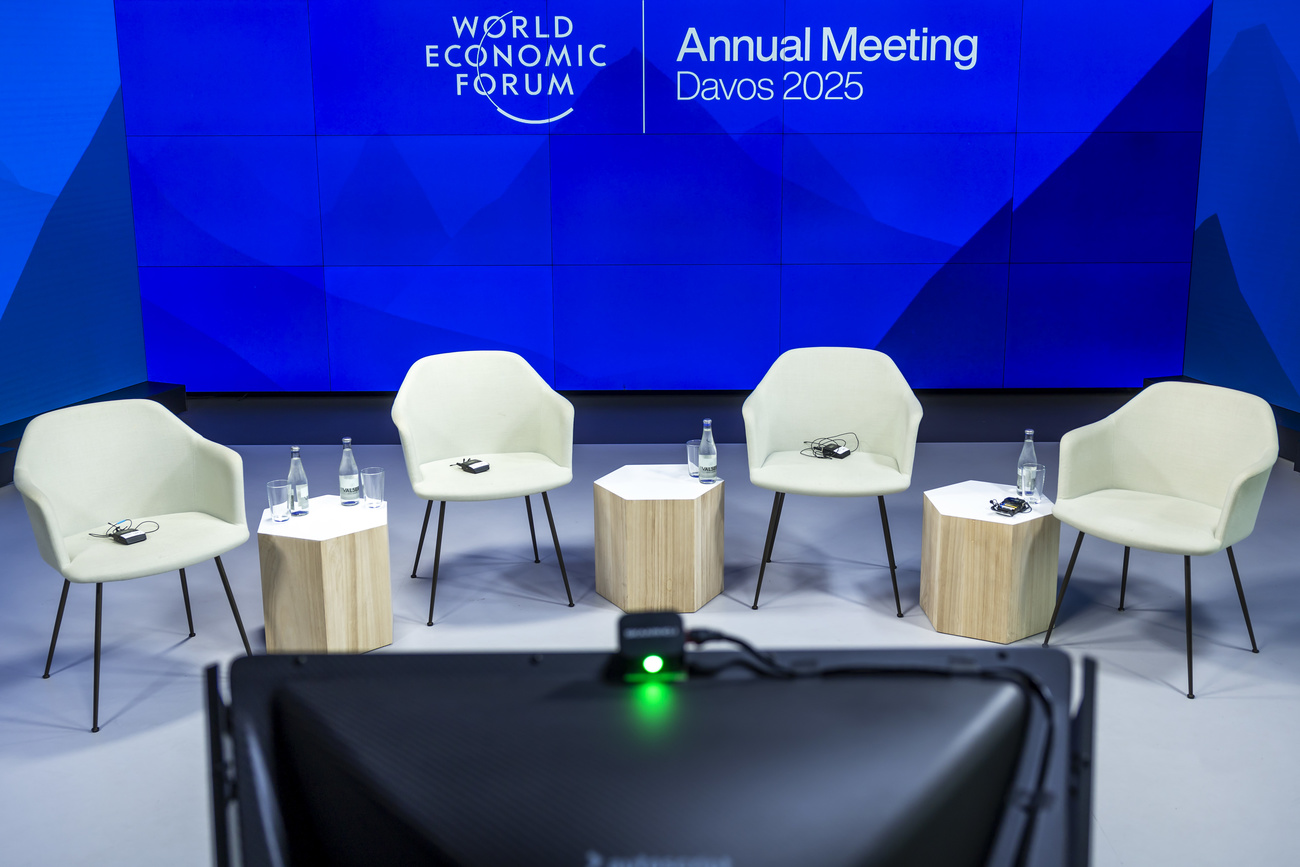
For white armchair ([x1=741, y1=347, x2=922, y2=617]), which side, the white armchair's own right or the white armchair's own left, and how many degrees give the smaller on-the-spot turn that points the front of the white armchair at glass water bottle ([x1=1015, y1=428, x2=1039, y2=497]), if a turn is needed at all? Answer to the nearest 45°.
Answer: approximately 45° to the white armchair's own left

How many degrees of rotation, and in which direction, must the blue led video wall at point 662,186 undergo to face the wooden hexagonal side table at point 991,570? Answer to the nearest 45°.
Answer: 0° — it already faces it

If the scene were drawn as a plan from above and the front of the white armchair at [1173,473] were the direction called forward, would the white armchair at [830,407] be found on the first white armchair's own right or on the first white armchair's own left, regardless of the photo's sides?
on the first white armchair's own right

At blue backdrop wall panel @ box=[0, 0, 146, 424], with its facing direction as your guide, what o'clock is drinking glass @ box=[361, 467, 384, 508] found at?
The drinking glass is roughly at 1 o'clock from the blue backdrop wall panel.

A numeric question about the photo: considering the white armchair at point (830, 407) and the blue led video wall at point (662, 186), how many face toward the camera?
2

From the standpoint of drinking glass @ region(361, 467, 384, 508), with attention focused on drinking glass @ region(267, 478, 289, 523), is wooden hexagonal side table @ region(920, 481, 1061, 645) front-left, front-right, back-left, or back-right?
back-left

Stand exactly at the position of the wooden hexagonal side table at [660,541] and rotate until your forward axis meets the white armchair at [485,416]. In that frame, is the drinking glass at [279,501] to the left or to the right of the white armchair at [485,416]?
left

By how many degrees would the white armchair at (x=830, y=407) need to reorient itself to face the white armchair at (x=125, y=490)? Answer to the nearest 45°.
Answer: approximately 45° to its right

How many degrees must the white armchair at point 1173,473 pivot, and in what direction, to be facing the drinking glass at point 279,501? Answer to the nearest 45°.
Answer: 0° — it already faces it

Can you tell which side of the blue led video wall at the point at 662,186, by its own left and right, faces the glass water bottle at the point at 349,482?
front

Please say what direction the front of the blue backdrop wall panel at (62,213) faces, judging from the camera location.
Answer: facing the viewer and to the right of the viewer

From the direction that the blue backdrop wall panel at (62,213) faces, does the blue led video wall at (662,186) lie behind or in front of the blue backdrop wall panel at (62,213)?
in front

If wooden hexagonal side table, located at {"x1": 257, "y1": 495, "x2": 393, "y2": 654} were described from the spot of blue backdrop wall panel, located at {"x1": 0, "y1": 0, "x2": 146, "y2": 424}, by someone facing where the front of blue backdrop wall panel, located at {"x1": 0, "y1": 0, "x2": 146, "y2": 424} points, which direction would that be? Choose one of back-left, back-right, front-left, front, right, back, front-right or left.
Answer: front-right

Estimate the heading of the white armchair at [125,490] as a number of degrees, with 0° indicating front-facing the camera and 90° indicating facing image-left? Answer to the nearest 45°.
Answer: approximately 315°
